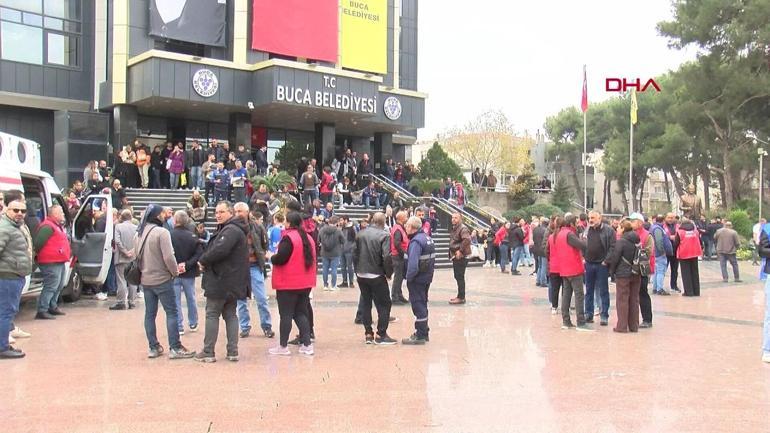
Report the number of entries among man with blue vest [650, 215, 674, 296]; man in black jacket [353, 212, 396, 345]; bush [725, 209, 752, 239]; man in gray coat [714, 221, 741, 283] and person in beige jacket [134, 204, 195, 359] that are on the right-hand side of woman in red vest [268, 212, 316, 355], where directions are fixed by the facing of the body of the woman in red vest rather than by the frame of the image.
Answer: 4

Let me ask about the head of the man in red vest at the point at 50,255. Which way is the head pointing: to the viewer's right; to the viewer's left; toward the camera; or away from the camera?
to the viewer's right

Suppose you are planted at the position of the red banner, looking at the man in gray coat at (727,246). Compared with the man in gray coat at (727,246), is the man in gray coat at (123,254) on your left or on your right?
right

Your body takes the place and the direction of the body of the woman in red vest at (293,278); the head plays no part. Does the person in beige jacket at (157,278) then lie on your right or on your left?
on your left

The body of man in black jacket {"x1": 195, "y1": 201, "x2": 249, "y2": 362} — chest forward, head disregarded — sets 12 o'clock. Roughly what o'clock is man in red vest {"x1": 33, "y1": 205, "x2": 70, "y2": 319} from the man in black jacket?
The man in red vest is roughly at 2 o'clock from the man in black jacket.

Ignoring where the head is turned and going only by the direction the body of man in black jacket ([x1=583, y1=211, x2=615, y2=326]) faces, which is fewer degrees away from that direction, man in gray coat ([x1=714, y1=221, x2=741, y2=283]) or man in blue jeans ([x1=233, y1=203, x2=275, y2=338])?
the man in blue jeans

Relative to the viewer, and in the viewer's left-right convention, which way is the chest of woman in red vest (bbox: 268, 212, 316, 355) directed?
facing away from the viewer and to the left of the viewer

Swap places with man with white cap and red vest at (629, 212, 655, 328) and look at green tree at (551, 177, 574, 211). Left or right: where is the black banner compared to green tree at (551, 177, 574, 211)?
left

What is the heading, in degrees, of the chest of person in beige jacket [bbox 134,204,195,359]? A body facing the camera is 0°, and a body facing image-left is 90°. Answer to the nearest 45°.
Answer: approximately 225°
